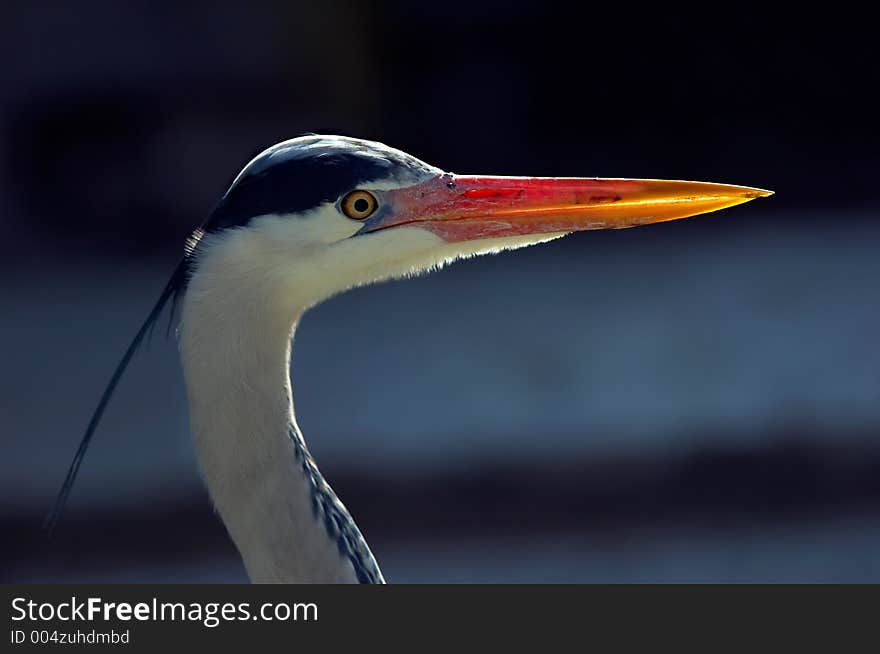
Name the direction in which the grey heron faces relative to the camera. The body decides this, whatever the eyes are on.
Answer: to the viewer's right
